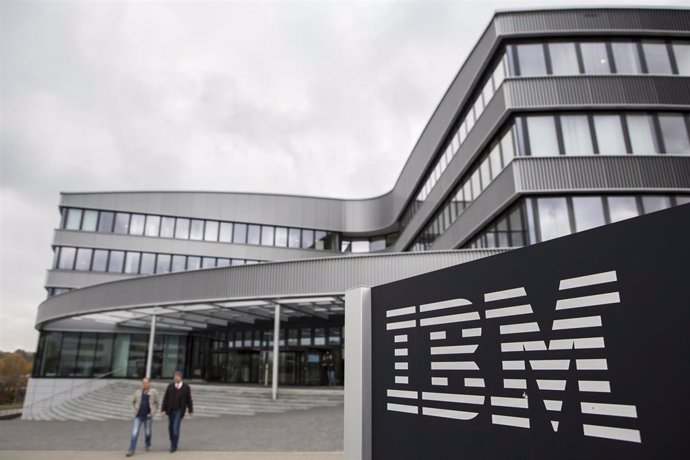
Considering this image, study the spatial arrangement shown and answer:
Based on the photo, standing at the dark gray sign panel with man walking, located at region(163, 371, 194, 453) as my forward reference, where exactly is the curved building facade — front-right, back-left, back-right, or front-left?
front-right

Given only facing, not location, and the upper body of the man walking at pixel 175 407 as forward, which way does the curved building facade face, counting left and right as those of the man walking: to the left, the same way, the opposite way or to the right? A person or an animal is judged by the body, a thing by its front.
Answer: the same way

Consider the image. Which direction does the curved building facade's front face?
toward the camera

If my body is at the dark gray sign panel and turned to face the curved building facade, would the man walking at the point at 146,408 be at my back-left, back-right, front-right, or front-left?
front-left

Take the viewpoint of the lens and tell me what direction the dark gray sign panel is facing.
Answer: facing the viewer and to the left of the viewer

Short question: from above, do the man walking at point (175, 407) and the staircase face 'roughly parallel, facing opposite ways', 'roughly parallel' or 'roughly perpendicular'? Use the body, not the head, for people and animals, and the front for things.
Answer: roughly parallel

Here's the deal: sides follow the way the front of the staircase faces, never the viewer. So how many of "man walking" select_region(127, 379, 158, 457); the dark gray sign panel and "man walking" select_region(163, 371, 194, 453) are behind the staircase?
0

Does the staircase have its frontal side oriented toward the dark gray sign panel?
yes

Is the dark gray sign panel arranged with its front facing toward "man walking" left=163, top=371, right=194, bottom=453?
no

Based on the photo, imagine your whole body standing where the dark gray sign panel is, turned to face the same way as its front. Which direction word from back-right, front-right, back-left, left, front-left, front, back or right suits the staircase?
right

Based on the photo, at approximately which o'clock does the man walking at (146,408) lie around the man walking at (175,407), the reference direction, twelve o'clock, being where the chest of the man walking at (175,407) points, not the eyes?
the man walking at (146,408) is roughly at 4 o'clock from the man walking at (175,407).

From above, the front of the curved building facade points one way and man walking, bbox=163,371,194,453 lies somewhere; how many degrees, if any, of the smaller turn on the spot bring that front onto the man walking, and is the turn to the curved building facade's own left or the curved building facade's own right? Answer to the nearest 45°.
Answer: approximately 45° to the curved building facade's own right

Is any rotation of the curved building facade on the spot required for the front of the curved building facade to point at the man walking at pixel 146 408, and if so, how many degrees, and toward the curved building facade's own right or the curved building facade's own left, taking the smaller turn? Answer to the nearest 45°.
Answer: approximately 45° to the curved building facade's own right

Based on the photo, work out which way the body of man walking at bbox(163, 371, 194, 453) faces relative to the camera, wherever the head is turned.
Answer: toward the camera

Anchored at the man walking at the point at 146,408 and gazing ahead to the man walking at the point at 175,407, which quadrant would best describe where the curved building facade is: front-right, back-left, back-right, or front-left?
front-left

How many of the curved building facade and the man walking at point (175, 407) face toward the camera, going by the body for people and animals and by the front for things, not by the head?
2
